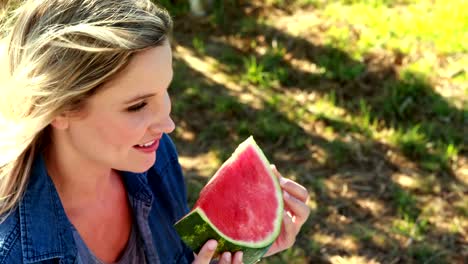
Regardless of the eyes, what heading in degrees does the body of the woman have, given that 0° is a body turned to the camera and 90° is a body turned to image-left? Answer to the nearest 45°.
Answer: approximately 315°

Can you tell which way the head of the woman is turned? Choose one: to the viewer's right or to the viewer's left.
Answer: to the viewer's right
